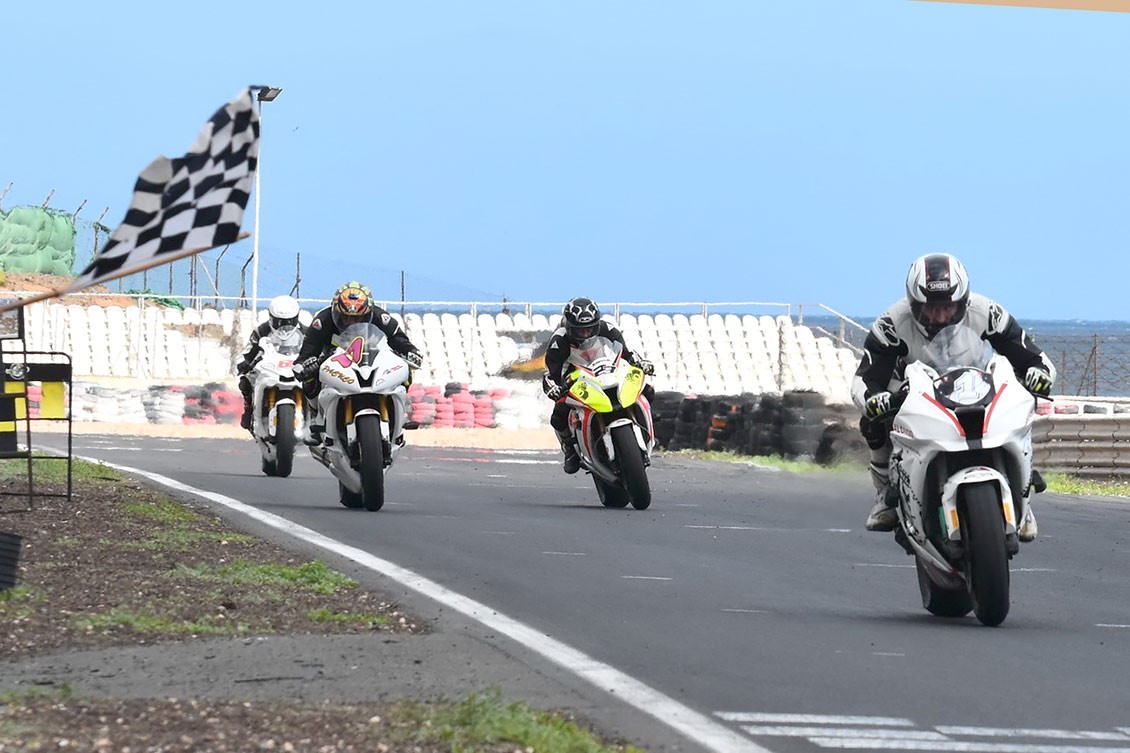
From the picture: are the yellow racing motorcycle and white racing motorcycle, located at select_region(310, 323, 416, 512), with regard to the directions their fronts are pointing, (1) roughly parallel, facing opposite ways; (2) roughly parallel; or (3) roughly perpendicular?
roughly parallel

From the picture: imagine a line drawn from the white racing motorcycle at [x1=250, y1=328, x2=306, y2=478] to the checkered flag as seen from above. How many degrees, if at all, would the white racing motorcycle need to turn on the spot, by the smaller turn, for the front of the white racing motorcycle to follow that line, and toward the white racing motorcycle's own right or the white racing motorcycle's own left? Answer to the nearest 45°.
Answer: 0° — it already faces it

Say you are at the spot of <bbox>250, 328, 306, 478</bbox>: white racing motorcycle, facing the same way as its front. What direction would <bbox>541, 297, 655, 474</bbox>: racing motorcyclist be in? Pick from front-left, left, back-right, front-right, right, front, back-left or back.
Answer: front-left

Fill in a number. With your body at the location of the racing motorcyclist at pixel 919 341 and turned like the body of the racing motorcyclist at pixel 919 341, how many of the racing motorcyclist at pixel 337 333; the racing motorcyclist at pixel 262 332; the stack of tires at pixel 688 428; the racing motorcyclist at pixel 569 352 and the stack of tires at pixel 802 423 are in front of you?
0

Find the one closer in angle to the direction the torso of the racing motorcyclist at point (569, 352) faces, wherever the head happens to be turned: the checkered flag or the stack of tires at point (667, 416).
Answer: the checkered flag

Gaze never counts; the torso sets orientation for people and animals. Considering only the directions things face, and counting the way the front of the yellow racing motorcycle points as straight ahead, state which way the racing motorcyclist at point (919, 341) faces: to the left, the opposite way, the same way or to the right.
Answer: the same way

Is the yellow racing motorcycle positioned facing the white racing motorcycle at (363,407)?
no

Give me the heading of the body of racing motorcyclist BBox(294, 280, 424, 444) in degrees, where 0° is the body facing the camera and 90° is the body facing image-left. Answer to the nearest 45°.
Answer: approximately 0°

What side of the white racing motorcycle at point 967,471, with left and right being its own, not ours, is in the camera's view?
front

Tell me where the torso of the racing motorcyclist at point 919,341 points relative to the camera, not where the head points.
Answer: toward the camera

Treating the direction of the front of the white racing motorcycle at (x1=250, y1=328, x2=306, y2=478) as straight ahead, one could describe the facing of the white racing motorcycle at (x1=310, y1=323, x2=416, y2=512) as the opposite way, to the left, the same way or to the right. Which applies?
the same way

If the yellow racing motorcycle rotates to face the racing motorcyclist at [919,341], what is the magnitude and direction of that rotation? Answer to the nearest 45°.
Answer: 0° — it already faces them

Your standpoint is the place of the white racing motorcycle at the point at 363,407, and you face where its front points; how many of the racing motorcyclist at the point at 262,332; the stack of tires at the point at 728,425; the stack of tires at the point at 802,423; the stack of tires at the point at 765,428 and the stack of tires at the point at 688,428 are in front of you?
0

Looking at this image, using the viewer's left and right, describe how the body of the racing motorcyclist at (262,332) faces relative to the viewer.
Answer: facing the viewer

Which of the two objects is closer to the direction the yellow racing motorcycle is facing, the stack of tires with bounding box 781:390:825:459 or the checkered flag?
the checkered flag
